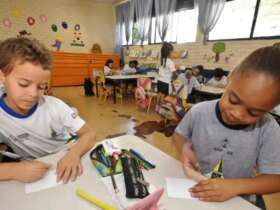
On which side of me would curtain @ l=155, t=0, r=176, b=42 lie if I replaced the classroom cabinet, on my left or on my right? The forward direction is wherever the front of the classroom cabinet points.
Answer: on my left

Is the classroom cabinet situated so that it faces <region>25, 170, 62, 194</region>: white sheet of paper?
yes

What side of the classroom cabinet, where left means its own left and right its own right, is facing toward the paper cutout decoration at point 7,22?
right

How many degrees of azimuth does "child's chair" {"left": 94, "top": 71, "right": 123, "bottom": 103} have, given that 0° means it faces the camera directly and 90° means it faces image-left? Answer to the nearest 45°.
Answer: approximately 270°

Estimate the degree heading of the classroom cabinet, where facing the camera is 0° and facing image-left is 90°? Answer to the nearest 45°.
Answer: approximately 0°

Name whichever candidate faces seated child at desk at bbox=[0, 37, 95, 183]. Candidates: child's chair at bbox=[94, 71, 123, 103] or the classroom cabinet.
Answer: the classroom cabinet

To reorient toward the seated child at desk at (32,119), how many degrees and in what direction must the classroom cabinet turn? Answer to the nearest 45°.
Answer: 0° — it already faces them

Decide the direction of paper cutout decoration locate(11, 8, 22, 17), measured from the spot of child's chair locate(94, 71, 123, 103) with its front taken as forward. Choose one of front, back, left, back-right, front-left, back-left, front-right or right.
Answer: back-left

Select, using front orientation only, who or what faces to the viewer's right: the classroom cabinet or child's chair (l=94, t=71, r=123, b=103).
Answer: the child's chair

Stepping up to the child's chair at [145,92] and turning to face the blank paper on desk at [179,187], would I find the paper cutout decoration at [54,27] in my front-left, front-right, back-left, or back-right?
back-right

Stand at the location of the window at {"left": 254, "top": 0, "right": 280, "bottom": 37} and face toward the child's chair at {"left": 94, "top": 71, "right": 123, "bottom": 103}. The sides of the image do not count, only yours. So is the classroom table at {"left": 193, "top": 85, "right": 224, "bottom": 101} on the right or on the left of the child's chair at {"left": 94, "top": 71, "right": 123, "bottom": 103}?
left

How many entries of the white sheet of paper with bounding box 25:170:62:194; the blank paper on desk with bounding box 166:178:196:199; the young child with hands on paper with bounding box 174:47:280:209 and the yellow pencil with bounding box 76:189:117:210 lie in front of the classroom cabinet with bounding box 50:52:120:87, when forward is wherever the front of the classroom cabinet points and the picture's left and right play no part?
4

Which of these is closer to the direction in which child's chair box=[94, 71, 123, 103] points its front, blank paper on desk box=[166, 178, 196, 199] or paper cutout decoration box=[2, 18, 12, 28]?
the blank paper on desk
